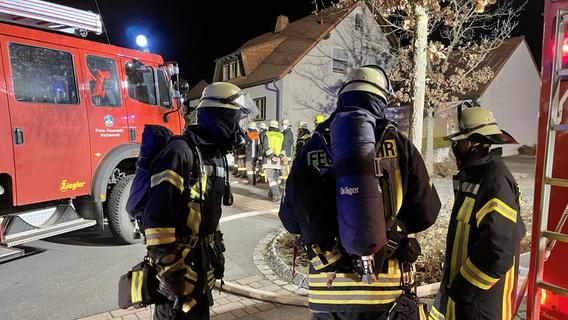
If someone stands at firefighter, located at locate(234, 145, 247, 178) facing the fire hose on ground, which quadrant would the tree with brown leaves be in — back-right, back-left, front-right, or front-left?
front-left

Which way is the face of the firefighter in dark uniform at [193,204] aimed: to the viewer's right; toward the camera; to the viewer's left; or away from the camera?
to the viewer's right

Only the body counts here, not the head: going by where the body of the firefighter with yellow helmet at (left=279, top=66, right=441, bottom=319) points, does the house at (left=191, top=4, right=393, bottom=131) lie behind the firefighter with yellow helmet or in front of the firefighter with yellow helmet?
in front

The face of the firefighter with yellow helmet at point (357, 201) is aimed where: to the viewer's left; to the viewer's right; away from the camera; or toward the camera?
away from the camera

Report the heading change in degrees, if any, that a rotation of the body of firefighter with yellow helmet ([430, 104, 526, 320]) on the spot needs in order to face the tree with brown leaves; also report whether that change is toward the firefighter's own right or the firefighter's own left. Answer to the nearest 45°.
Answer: approximately 90° to the firefighter's own right

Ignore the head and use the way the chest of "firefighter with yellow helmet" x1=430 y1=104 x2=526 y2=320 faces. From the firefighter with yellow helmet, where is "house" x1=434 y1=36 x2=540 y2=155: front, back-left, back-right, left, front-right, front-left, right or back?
right

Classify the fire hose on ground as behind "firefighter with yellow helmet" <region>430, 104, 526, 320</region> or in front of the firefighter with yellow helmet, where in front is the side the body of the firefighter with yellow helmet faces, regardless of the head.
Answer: in front

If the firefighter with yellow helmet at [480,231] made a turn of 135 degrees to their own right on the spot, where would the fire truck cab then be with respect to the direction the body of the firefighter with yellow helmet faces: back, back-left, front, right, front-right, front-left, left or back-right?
back-left

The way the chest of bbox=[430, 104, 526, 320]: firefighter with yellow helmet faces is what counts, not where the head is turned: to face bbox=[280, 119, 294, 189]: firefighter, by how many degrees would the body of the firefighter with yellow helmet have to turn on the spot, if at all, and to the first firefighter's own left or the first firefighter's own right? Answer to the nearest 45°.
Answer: approximately 45° to the first firefighter's own right

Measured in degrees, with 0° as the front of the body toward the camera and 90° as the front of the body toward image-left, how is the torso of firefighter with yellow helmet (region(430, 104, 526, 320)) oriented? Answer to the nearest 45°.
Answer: approximately 90°

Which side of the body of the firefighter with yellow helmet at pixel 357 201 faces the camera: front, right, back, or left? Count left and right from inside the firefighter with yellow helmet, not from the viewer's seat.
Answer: back
